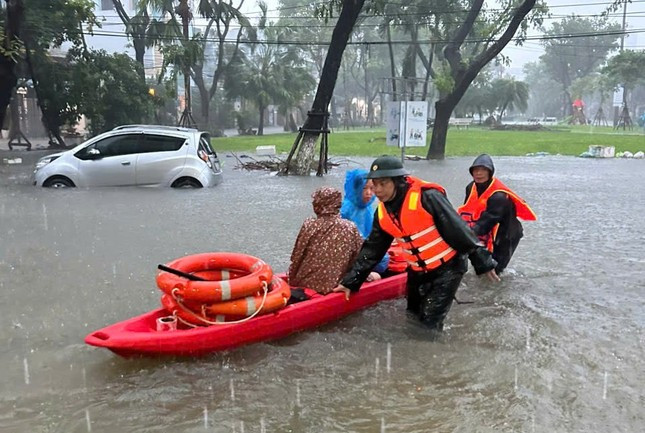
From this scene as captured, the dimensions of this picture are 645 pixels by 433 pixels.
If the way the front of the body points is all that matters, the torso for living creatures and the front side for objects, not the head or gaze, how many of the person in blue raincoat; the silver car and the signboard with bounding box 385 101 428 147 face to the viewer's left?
1

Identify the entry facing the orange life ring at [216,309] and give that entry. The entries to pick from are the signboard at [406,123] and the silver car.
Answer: the signboard

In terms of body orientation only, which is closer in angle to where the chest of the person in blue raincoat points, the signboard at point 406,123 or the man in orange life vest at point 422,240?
the man in orange life vest

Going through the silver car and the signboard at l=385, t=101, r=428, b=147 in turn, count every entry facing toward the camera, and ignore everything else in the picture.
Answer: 1

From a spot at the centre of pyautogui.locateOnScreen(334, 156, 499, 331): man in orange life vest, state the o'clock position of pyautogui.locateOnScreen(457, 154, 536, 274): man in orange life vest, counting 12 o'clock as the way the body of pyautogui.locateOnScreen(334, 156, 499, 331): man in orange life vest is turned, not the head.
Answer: pyautogui.locateOnScreen(457, 154, 536, 274): man in orange life vest is roughly at 5 o'clock from pyautogui.locateOnScreen(334, 156, 499, 331): man in orange life vest.

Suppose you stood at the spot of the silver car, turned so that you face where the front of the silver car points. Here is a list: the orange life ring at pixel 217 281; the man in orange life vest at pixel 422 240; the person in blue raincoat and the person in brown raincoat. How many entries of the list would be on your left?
4

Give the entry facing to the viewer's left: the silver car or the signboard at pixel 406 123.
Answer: the silver car

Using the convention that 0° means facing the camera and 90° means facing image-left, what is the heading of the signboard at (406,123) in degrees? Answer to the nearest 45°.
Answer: approximately 0°

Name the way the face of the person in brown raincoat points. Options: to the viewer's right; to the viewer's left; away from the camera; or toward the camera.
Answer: away from the camera

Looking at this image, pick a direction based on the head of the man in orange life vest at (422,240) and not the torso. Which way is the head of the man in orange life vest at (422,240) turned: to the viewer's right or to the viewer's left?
to the viewer's left

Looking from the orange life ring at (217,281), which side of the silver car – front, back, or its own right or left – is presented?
left

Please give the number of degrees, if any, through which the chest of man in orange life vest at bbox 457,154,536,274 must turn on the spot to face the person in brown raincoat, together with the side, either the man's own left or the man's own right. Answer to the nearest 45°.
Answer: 0° — they already face them

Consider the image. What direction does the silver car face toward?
to the viewer's left
